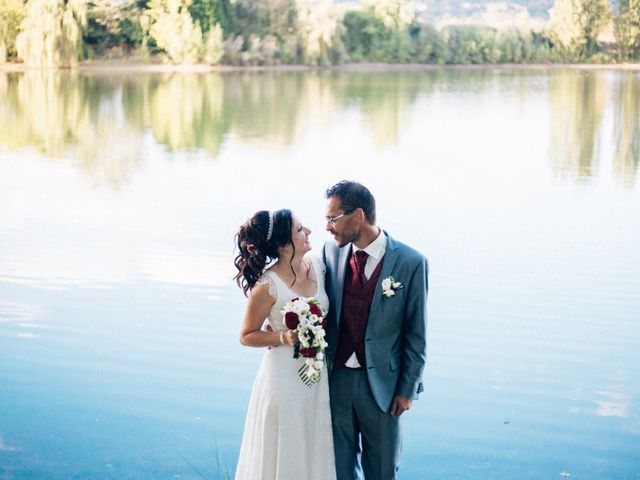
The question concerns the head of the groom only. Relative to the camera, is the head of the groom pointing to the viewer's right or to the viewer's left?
to the viewer's left

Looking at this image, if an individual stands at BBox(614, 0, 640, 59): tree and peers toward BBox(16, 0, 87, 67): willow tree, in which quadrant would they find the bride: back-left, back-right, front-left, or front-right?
front-left

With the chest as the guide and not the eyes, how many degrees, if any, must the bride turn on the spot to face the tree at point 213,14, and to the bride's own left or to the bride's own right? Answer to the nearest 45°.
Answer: approximately 135° to the bride's own left

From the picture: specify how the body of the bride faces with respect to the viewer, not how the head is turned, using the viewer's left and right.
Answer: facing the viewer and to the right of the viewer

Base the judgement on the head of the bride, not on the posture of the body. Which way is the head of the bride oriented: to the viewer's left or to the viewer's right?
to the viewer's right

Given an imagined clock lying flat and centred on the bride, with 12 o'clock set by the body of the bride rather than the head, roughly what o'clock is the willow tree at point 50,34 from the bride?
The willow tree is roughly at 7 o'clock from the bride.

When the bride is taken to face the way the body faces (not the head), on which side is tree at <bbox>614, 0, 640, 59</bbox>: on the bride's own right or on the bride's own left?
on the bride's own left

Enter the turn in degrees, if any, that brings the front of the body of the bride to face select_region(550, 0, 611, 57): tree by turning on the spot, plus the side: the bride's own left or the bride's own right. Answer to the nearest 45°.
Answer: approximately 135° to the bride's own left
